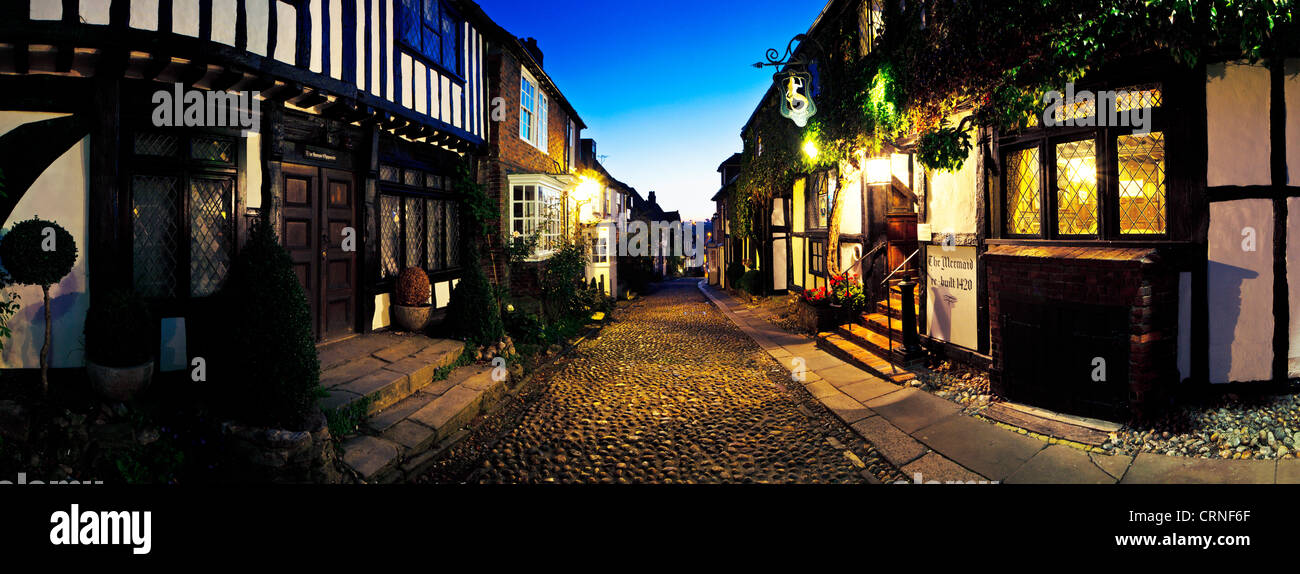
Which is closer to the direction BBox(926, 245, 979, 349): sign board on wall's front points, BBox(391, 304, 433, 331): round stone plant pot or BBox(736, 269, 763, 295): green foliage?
the round stone plant pot

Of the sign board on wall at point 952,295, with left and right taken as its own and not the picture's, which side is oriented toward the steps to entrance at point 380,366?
front

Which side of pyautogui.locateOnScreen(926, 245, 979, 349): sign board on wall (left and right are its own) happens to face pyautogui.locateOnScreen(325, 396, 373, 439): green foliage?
front

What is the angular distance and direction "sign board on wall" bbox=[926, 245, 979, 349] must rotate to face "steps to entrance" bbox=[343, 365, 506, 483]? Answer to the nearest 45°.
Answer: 0° — it already faces it

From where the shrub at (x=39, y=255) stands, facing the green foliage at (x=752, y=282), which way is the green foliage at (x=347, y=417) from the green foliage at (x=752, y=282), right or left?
right

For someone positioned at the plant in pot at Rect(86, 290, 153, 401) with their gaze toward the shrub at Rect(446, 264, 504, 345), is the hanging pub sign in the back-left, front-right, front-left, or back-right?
front-right

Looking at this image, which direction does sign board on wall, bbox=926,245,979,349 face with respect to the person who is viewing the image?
facing the viewer and to the left of the viewer

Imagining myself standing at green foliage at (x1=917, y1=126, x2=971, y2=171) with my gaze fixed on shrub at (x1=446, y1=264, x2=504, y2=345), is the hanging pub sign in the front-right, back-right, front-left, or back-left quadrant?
front-right
